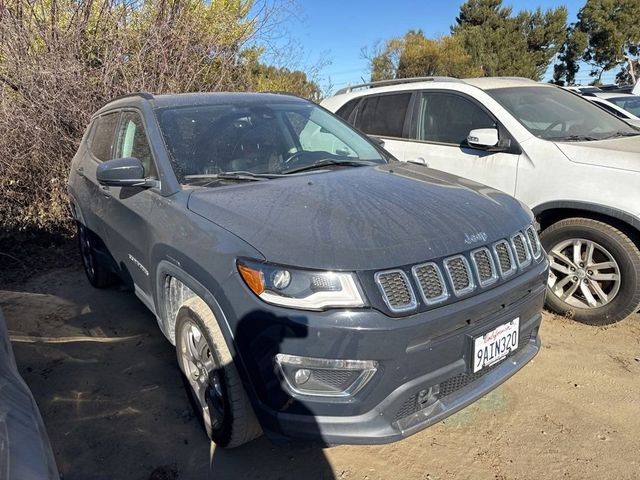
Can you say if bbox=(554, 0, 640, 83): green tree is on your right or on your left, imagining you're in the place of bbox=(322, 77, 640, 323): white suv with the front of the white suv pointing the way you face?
on your left

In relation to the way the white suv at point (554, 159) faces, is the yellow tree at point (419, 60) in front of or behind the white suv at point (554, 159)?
behind

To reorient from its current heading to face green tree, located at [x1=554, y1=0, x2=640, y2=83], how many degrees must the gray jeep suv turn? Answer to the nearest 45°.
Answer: approximately 90° to its left

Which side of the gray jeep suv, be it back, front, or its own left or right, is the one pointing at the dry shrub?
back

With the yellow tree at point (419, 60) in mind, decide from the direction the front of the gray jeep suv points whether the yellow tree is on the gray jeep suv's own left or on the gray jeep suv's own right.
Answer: on the gray jeep suv's own left

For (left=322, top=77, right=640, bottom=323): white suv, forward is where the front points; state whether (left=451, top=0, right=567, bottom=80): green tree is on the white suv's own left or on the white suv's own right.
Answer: on the white suv's own left

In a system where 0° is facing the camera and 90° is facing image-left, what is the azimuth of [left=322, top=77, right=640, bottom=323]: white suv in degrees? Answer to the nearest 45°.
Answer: approximately 315°

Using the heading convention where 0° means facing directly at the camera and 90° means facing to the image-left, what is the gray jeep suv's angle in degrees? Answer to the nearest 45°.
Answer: approximately 315°
